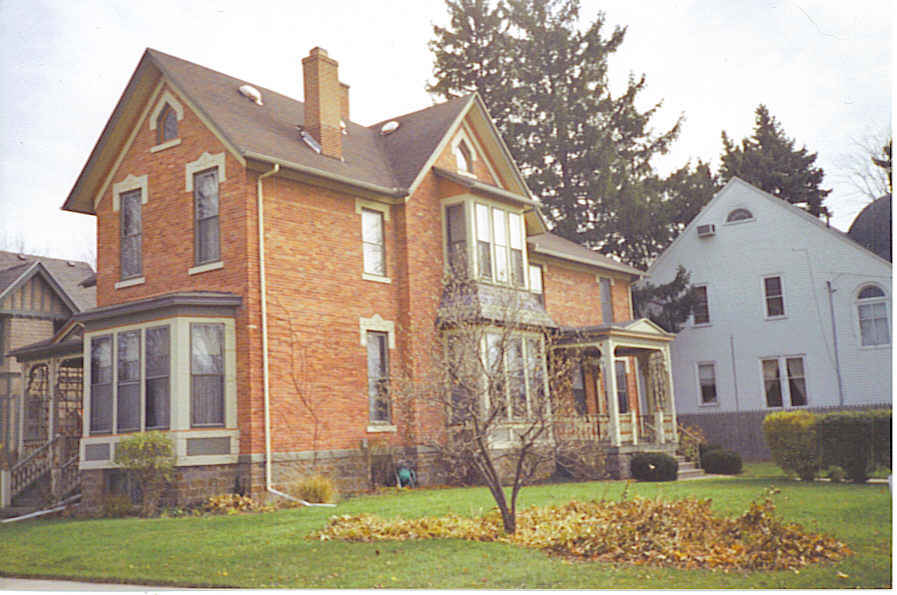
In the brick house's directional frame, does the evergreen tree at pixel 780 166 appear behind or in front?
behind

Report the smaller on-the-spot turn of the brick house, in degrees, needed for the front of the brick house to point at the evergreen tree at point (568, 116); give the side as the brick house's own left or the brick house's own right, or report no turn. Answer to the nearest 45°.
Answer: approximately 180°

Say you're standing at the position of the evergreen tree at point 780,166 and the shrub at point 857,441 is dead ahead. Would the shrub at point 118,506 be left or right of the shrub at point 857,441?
right

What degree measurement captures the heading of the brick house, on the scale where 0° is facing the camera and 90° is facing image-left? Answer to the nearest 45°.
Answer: approximately 45°

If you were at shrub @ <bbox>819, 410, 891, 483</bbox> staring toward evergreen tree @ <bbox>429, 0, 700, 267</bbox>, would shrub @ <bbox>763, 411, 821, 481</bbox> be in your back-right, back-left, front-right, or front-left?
front-left

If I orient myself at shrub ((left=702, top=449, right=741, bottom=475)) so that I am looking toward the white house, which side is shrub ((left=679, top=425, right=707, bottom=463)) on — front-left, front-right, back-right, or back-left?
front-left

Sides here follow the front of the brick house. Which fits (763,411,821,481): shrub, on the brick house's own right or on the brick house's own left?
on the brick house's own left
